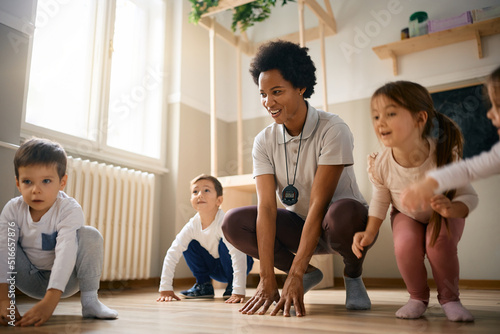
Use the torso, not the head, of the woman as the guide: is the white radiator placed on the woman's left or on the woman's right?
on the woman's right

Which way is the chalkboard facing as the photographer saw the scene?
facing the viewer and to the left of the viewer

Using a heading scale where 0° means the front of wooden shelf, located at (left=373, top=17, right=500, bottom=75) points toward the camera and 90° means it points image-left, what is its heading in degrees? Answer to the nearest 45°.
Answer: approximately 45°

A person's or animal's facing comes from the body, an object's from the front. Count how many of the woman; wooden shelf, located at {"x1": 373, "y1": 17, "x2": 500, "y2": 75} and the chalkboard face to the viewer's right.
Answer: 0

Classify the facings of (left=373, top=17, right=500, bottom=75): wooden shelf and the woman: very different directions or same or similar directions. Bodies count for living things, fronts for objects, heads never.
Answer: same or similar directions

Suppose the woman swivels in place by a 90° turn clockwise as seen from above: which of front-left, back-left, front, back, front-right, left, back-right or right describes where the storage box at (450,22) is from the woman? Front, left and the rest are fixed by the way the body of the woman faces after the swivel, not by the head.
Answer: right

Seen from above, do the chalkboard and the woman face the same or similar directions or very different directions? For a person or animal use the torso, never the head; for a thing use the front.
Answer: same or similar directions

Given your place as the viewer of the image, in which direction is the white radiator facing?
facing the viewer and to the right of the viewer

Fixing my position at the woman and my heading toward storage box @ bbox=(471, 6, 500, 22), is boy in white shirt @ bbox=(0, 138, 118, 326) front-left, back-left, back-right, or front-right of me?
back-left

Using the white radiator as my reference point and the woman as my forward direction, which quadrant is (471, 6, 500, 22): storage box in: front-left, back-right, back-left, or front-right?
front-left

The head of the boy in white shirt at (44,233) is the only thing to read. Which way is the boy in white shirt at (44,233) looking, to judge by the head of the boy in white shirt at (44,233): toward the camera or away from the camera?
toward the camera

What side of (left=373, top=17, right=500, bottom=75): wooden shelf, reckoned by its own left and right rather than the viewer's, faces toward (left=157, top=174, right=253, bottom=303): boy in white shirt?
front

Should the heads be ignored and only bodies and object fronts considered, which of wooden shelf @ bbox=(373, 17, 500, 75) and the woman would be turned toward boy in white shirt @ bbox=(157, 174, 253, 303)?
the wooden shelf

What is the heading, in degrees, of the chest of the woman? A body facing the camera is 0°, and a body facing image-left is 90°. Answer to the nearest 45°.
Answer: approximately 45°

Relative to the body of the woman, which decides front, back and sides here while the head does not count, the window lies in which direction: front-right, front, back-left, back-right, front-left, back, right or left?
right

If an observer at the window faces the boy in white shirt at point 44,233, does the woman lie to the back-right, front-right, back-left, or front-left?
front-left

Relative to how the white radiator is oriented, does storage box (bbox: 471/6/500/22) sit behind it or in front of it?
in front

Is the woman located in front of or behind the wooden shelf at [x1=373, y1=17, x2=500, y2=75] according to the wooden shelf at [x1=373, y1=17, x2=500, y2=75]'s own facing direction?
in front

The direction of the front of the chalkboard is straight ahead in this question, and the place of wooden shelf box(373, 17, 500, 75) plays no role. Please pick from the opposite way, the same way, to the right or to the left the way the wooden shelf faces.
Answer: the same way
